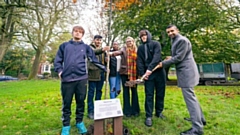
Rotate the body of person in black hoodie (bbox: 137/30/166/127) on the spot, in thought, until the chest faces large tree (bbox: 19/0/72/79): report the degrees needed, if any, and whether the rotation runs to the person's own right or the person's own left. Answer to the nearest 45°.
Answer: approximately 90° to the person's own right

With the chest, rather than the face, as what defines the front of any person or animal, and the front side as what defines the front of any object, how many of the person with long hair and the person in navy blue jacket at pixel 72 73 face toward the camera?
2

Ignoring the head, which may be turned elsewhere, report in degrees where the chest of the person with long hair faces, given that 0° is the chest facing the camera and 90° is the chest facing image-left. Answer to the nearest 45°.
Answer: approximately 0°

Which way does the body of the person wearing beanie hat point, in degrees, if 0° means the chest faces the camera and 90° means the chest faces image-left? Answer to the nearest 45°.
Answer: approximately 315°

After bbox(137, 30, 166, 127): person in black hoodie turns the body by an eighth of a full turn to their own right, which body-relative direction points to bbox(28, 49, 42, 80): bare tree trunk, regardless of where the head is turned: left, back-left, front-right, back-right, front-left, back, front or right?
front-right

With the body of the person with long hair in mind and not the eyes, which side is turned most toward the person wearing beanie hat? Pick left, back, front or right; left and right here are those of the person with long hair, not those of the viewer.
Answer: right

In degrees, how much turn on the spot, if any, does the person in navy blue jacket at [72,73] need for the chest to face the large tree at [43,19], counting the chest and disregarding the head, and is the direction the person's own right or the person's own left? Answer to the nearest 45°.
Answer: approximately 180°

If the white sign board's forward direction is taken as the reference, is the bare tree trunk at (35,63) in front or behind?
behind

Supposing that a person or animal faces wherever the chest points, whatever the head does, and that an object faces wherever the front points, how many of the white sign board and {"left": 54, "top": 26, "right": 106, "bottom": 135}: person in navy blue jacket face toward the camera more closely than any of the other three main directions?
2
